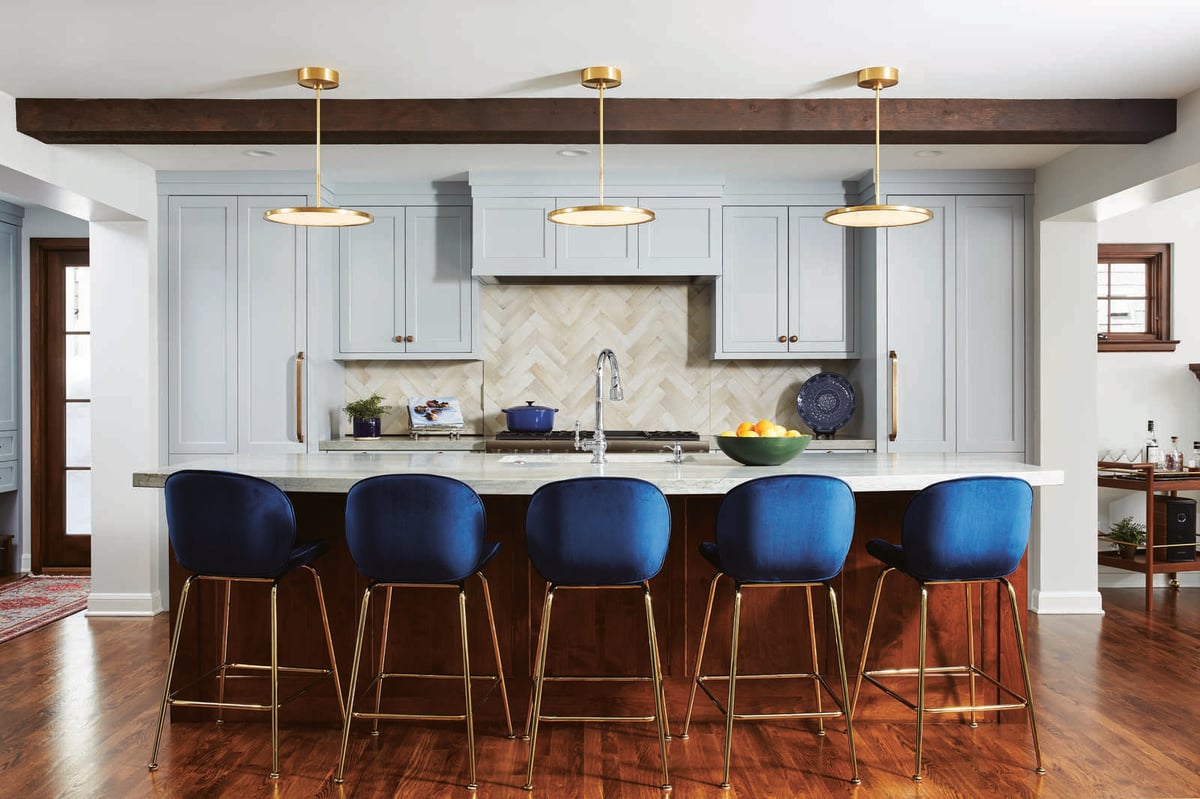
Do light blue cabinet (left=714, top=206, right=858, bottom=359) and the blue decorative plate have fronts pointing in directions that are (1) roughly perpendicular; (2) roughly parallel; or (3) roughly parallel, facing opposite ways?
roughly parallel

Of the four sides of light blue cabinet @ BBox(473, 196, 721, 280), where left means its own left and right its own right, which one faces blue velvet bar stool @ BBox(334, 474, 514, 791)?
front

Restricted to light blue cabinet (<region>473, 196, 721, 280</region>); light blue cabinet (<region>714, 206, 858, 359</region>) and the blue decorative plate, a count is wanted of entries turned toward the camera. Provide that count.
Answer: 3

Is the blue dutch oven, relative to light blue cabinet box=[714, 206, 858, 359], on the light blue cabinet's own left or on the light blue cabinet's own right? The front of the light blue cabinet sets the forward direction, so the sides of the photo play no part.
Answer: on the light blue cabinet's own right

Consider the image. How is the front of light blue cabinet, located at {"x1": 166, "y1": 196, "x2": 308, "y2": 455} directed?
toward the camera

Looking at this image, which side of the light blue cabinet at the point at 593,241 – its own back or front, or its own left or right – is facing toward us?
front

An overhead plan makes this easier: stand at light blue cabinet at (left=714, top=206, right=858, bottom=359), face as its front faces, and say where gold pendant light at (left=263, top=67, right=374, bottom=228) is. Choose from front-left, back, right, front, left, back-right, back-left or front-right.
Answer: front-right

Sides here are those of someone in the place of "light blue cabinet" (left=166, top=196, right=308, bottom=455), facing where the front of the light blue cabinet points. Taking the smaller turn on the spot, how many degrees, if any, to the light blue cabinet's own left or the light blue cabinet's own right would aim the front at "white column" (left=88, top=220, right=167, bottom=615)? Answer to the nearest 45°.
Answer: approximately 90° to the light blue cabinet's own right

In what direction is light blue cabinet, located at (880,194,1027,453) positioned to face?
toward the camera

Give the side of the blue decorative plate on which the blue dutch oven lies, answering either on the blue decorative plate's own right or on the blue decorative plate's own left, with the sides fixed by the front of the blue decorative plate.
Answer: on the blue decorative plate's own right

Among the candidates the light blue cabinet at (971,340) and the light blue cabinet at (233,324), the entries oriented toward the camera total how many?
2

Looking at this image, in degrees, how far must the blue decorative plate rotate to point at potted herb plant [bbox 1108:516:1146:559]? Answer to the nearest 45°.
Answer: approximately 90° to its left

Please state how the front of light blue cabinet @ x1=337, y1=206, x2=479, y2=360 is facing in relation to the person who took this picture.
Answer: facing the viewer
